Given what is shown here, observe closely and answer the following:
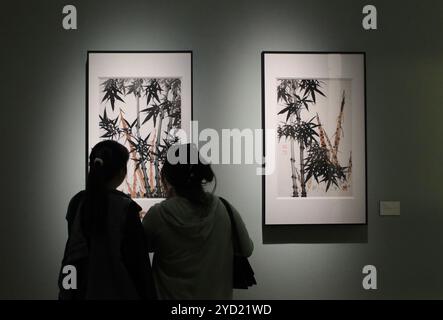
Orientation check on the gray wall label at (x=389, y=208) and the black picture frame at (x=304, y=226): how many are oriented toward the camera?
2

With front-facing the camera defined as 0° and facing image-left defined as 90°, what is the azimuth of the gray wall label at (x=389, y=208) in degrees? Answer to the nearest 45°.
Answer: approximately 0°

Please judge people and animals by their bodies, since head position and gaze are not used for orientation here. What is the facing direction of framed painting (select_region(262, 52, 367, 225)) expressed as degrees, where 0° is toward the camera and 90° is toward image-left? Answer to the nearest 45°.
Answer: approximately 0°

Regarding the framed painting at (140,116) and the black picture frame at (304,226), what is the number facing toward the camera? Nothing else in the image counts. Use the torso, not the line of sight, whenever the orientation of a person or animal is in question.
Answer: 2
